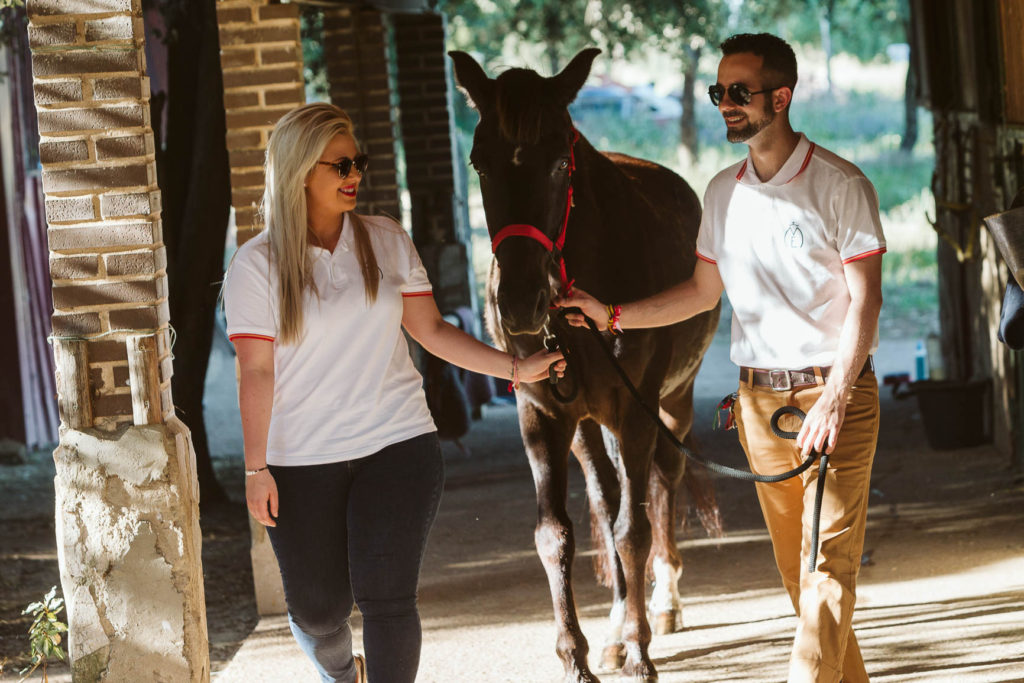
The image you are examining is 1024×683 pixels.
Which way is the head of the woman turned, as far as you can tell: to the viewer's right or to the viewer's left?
to the viewer's right

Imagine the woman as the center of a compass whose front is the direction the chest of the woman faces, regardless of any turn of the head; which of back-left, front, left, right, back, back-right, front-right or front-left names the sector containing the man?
left

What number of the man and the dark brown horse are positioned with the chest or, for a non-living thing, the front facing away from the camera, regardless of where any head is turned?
0

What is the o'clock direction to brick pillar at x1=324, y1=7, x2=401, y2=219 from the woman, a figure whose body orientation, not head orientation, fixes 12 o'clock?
The brick pillar is roughly at 6 o'clock from the woman.

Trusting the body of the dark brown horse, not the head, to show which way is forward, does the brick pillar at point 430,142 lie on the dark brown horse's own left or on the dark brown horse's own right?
on the dark brown horse's own right

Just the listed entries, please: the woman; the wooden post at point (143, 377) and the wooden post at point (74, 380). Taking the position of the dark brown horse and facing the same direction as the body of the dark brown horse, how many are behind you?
0

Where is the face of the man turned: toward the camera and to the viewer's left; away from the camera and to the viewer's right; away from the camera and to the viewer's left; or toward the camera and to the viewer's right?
toward the camera and to the viewer's left

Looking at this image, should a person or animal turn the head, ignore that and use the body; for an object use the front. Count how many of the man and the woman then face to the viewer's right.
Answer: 0

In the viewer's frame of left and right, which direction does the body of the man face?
facing the viewer and to the left of the viewer

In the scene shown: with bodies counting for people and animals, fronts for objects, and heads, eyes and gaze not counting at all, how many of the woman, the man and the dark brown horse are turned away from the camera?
0

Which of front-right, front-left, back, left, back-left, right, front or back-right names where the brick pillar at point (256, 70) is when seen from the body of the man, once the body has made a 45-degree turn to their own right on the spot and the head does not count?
front-right

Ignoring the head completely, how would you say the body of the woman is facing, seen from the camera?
toward the camera

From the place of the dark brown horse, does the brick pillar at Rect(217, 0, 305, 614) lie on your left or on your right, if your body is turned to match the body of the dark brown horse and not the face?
on your right

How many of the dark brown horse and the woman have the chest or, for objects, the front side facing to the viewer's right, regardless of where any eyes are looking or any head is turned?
0

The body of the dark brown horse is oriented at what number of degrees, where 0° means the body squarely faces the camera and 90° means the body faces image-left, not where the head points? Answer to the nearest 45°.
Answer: approximately 45°

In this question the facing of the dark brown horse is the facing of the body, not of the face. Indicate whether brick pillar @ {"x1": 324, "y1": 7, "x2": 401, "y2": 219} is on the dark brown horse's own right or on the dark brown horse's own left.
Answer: on the dark brown horse's own right

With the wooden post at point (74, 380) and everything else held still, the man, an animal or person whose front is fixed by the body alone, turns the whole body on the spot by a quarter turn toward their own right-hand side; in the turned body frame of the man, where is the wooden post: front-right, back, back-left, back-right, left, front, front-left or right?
front-left

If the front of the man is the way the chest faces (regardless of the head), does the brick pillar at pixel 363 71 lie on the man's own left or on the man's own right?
on the man's own right

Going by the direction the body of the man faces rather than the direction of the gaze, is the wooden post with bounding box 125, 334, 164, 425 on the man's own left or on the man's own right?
on the man's own right
